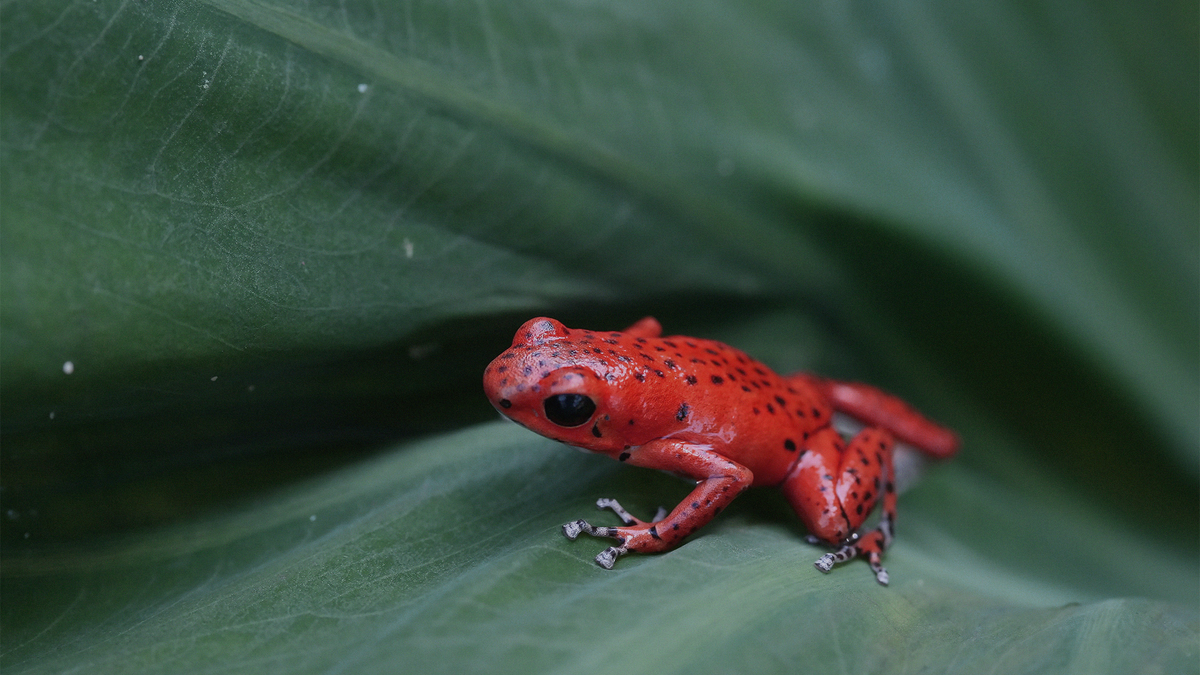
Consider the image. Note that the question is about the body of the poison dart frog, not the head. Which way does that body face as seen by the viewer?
to the viewer's left
